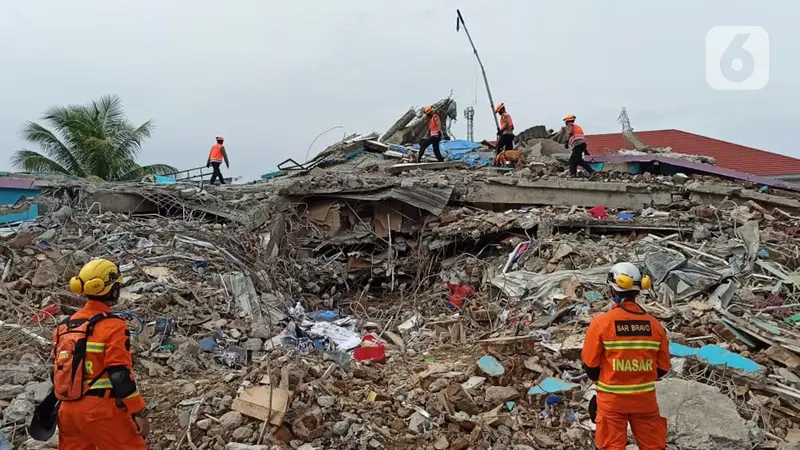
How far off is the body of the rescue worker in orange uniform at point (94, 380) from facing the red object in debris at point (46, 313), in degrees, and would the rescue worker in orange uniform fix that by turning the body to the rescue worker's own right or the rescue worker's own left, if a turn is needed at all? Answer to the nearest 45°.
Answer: approximately 45° to the rescue worker's own left

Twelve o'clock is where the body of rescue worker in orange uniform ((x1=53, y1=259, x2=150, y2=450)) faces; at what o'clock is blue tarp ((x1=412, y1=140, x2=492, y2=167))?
The blue tarp is roughly at 12 o'clock from the rescue worker in orange uniform.

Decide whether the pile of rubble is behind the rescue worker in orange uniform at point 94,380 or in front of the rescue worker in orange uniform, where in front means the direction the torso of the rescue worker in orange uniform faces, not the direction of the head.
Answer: in front

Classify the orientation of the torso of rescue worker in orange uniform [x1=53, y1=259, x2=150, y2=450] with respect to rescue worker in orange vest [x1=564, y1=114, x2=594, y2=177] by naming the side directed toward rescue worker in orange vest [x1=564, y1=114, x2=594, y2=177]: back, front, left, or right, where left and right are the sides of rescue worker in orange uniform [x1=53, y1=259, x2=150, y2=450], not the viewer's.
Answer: front

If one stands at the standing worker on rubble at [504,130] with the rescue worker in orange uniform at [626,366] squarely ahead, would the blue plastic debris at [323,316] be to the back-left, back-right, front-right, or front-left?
front-right

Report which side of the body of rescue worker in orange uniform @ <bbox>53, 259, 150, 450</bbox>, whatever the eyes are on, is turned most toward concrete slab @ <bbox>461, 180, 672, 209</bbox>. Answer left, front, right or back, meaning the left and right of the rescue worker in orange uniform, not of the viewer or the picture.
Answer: front

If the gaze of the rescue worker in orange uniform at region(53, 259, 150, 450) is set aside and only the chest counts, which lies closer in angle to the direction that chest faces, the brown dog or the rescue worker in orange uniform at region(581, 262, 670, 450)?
the brown dog

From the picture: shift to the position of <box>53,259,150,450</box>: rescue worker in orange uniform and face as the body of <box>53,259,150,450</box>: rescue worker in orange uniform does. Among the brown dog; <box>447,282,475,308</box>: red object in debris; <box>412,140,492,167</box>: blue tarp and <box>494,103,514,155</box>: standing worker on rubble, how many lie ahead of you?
4

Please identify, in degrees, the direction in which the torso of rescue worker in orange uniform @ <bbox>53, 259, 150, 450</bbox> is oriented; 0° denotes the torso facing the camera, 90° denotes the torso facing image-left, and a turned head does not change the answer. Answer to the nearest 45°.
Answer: approximately 225°

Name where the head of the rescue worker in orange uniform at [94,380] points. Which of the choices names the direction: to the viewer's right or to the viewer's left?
to the viewer's right

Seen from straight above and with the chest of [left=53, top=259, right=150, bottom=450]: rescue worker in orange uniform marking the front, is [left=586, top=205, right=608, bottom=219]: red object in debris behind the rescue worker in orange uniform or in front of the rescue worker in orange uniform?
in front

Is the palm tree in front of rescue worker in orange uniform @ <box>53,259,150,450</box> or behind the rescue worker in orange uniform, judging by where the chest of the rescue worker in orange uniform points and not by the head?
in front

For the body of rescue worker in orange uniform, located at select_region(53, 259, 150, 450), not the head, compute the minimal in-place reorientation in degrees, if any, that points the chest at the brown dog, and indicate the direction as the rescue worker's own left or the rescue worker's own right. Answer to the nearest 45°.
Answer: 0° — they already face it

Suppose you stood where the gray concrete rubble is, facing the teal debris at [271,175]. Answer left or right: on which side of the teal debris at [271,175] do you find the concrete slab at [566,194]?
right
